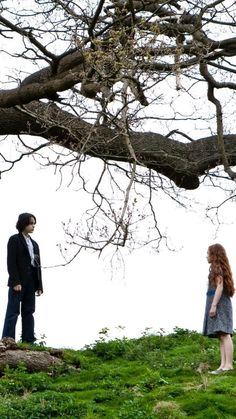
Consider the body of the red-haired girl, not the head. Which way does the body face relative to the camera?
to the viewer's left
